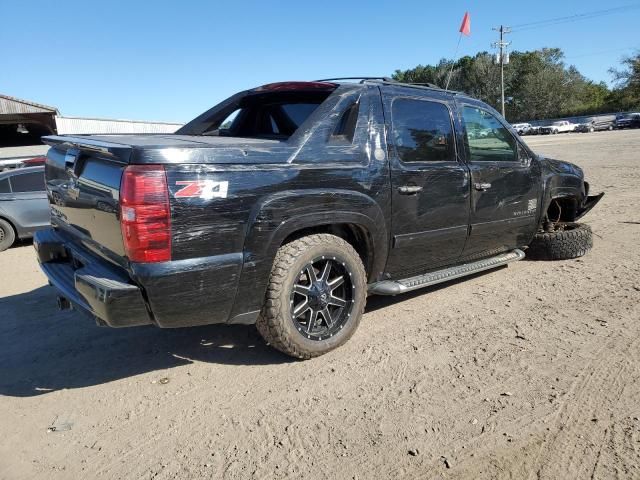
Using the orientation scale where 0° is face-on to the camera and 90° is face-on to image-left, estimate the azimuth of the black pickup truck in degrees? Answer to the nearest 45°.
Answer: approximately 225°

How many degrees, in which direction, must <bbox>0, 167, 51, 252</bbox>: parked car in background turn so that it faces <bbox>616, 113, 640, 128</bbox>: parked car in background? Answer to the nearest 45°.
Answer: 0° — it already faces it

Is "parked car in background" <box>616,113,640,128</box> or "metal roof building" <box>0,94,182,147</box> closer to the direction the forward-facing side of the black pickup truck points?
the parked car in background

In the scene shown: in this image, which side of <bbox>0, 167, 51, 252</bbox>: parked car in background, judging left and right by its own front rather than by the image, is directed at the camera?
right
